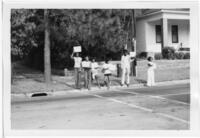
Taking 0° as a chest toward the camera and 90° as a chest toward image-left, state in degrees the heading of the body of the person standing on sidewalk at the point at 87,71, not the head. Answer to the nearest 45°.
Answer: approximately 0°
